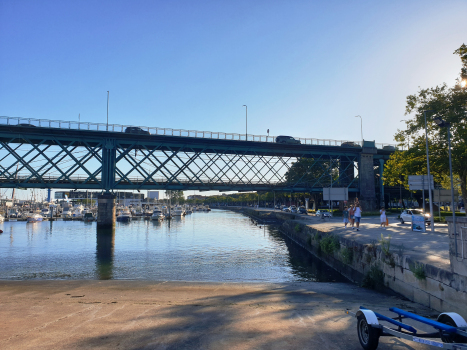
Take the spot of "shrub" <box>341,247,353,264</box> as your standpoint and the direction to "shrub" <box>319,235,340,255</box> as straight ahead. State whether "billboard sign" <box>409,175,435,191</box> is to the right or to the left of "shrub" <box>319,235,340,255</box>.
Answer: right

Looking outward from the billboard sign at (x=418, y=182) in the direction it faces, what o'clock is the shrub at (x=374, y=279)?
The shrub is roughly at 12 o'clock from the billboard sign.
